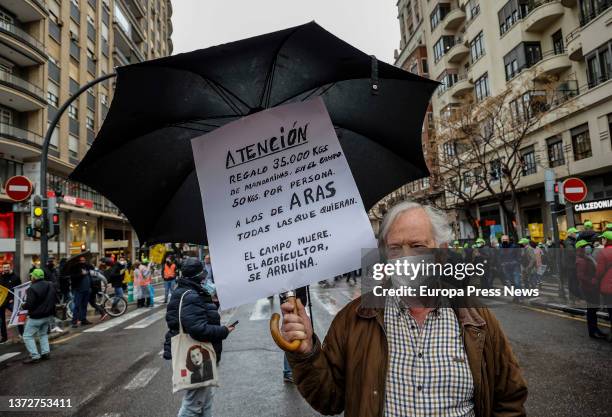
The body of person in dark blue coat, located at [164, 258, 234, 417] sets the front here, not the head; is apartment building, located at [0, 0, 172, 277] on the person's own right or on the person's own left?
on the person's own left

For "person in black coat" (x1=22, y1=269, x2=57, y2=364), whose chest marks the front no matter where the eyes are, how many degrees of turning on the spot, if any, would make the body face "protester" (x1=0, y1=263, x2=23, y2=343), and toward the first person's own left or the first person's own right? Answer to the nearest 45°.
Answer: approximately 45° to the first person's own right

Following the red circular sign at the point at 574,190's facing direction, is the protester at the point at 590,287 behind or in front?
in front

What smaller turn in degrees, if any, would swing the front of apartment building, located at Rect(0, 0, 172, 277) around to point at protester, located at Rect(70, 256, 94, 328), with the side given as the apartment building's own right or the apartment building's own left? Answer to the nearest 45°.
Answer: approximately 45° to the apartment building's own right

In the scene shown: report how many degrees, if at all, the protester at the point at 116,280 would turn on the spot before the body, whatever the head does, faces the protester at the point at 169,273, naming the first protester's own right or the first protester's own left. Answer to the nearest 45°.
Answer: approximately 45° to the first protester's own left

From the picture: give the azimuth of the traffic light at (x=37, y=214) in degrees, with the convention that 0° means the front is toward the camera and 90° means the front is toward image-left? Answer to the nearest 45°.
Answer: approximately 0°
